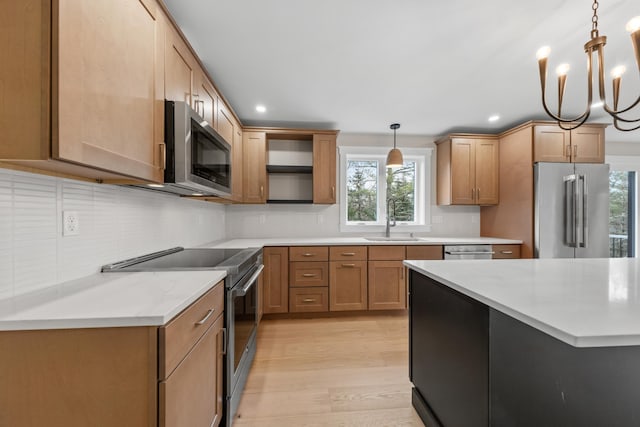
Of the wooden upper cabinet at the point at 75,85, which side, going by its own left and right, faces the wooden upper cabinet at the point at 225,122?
left

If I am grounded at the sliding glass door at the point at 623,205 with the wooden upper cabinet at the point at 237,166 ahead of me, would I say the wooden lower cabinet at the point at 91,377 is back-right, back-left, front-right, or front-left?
front-left

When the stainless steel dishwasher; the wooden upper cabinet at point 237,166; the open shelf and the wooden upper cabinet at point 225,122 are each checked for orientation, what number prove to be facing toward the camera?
2

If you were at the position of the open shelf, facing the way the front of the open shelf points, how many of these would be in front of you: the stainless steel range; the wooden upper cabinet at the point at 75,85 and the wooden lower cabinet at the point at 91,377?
3

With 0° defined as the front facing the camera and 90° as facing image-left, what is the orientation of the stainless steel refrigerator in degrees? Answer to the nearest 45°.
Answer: approximately 315°

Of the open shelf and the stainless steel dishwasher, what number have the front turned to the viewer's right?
0

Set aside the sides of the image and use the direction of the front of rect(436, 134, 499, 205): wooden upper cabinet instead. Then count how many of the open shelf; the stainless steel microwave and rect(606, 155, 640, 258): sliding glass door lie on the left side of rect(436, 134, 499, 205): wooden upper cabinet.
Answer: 1

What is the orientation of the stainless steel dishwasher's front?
toward the camera

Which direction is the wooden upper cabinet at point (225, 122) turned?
to the viewer's right

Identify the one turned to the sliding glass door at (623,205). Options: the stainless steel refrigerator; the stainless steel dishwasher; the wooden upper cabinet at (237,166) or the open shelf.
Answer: the wooden upper cabinet

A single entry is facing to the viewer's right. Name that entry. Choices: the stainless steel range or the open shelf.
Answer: the stainless steel range

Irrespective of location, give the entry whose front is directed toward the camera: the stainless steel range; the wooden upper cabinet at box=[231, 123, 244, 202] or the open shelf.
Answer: the open shelf

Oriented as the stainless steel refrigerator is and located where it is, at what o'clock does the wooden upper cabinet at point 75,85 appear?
The wooden upper cabinet is roughly at 2 o'clock from the stainless steel refrigerator.

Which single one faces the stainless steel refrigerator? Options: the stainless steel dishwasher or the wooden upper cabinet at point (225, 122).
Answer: the wooden upper cabinet

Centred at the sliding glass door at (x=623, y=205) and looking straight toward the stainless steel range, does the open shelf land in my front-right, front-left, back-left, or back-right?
front-right

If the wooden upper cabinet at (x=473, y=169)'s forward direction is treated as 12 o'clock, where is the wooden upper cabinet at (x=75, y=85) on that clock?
the wooden upper cabinet at (x=75, y=85) is roughly at 2 o'clock from the wooden upper cabinet at (x=473, y=169).

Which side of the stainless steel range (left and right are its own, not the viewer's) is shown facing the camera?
right

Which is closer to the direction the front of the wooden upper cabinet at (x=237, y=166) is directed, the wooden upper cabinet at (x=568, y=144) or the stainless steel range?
the wooden upper cabinet
